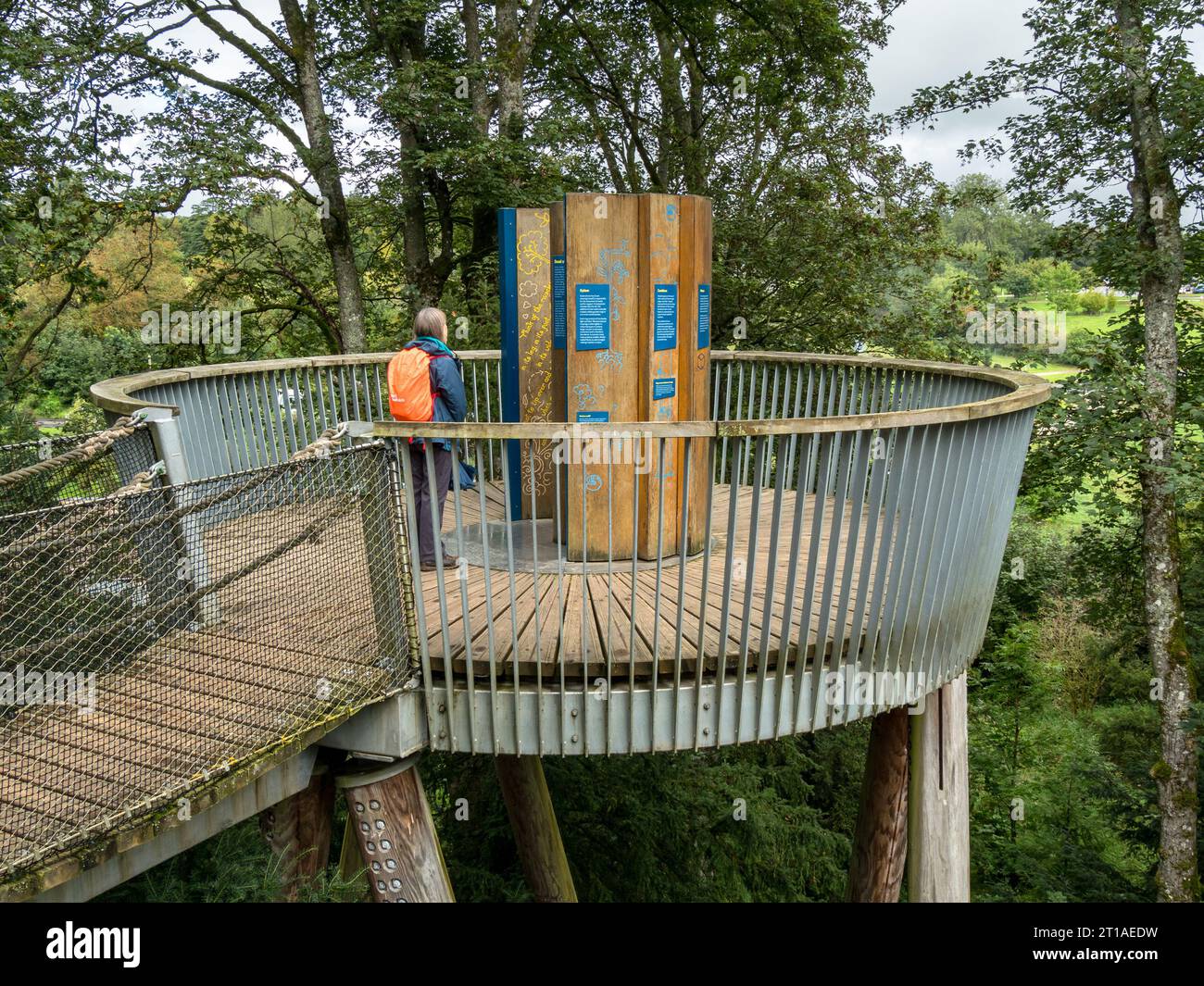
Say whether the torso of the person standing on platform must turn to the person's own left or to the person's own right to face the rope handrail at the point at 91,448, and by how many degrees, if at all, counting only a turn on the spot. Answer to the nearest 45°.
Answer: approximately 180°

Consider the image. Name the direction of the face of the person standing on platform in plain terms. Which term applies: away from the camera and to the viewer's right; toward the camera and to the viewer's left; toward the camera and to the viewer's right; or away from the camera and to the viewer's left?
away from the camera and to the viewer's right

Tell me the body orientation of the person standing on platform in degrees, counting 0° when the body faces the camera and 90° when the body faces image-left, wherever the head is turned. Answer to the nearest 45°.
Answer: approximately 225°

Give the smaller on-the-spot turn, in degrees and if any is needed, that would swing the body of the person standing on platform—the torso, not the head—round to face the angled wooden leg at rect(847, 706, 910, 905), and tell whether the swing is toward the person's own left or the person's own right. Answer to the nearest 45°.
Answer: approximately 45° to the person's own right

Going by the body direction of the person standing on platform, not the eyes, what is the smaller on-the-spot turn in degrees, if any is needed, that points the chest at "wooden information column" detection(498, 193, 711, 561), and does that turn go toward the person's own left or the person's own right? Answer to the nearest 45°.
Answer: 0° — they already face it

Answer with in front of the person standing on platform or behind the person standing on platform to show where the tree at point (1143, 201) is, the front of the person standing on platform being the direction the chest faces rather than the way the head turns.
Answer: in front

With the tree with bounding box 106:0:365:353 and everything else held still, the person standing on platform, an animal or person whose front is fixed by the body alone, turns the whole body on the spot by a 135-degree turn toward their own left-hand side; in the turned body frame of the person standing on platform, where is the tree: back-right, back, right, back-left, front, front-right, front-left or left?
right

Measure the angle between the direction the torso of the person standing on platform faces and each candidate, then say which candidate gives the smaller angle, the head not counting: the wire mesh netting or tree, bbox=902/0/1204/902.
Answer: the tree

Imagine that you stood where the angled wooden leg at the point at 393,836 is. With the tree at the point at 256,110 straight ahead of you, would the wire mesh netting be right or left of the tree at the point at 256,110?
left
